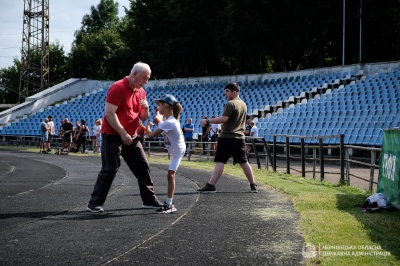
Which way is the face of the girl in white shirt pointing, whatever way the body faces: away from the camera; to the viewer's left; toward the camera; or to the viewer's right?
to the viewer's left

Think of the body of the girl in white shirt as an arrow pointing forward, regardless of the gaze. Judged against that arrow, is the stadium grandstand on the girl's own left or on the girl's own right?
on the girl's own right

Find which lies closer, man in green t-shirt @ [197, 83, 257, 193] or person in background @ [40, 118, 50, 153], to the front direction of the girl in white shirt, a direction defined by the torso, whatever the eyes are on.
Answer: the person in background

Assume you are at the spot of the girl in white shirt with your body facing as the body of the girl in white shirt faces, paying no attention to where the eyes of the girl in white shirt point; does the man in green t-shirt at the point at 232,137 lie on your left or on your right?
on your right

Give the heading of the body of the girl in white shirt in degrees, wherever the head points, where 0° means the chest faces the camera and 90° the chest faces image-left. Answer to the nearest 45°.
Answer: approximately 90°

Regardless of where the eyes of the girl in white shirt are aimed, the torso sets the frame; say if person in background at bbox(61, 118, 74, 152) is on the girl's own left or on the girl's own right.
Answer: on the girl's own right

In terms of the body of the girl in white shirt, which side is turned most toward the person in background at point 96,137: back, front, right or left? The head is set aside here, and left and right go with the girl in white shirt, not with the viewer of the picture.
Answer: right

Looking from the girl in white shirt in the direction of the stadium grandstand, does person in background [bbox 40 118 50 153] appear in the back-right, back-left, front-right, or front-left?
front-left

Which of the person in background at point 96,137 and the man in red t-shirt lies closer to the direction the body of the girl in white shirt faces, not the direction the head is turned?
the man in red t-shirt
